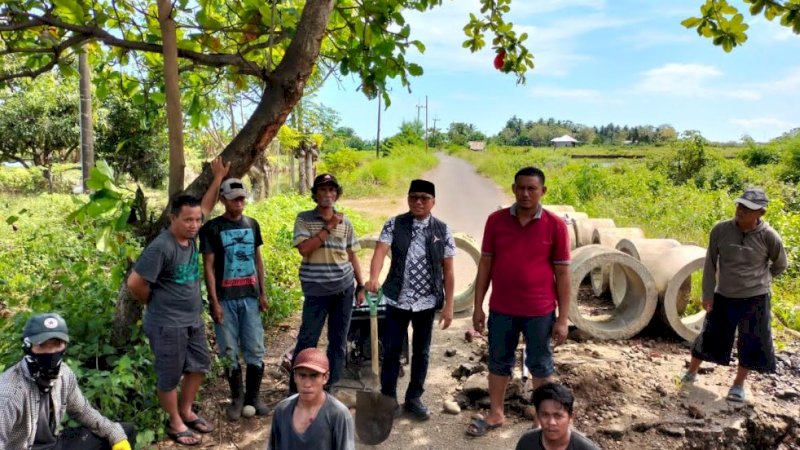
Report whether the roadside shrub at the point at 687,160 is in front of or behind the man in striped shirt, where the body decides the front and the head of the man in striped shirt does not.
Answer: behind

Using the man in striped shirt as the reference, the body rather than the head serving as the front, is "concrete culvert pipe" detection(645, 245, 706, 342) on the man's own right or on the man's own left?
on the man's own left

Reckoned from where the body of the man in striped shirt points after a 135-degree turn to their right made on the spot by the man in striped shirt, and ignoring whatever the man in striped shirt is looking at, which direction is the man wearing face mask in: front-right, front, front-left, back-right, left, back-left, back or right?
left

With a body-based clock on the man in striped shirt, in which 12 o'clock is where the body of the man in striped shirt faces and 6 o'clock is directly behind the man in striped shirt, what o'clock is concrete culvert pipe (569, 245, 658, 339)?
The concrete culvert pipe is roughly at 8 o'clock from the man in striped shirt.

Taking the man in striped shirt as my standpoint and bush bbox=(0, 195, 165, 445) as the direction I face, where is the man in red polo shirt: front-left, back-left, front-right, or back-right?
back-left

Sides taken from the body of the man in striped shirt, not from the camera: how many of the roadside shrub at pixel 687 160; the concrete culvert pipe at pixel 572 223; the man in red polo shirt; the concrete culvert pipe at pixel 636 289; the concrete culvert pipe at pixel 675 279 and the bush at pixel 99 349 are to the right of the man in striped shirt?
1

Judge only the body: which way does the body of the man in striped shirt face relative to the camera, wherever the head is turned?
toward the camera

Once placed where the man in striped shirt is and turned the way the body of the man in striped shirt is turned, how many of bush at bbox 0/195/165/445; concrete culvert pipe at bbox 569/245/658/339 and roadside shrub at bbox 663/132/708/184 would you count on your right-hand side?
1

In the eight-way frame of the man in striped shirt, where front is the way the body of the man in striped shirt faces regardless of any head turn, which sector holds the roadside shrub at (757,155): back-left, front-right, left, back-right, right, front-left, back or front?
back-left

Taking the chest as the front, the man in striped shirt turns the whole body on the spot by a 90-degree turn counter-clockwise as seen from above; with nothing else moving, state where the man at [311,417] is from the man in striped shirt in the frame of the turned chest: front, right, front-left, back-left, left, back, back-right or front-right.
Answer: right

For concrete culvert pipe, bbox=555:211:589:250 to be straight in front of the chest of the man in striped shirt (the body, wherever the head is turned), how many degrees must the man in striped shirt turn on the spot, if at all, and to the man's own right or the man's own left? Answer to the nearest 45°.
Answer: approximately 135° to the man's own left

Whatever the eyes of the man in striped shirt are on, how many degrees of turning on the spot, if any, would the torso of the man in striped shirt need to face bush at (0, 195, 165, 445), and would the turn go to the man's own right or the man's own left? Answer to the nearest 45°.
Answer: approximately 90° to the man's own right
